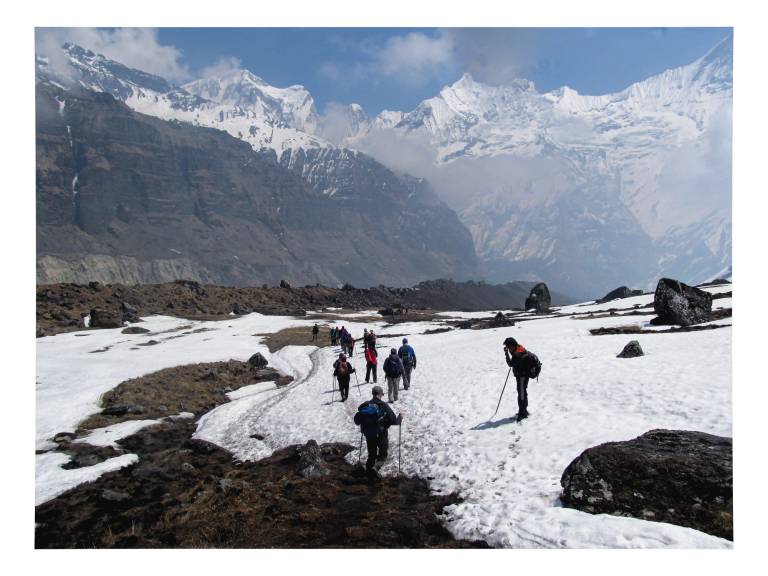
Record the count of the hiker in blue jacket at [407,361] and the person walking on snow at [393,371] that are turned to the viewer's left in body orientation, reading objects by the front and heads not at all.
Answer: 0

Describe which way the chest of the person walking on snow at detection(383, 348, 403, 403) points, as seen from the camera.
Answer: away from the camera

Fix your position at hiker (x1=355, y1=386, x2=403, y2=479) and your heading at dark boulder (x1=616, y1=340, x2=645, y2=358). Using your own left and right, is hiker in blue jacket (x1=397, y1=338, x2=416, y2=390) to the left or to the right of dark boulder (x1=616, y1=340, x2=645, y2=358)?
left

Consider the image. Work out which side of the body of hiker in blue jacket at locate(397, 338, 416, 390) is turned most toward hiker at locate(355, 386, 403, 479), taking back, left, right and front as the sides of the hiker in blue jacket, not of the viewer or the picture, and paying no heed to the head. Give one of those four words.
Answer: back

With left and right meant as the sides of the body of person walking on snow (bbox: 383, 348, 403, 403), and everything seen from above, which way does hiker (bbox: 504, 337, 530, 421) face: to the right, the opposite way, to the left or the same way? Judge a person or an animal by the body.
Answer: to the left

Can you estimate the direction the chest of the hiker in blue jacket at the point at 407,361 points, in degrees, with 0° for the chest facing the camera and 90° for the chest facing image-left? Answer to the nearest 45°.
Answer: approximately 180°

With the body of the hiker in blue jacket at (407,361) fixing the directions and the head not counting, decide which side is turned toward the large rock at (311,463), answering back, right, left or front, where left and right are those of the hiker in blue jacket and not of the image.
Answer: back

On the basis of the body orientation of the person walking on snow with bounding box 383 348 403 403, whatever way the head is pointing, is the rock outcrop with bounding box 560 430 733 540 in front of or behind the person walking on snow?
behind

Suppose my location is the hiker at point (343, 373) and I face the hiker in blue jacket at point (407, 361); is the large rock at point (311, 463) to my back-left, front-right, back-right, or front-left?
back-right

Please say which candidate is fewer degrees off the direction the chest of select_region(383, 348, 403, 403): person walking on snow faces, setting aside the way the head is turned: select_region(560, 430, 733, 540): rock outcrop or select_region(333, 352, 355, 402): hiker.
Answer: the hiker

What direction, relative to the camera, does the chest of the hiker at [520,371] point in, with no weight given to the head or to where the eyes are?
to the viewer's left

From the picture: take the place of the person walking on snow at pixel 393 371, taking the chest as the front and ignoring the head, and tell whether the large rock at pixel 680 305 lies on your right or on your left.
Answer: on your right

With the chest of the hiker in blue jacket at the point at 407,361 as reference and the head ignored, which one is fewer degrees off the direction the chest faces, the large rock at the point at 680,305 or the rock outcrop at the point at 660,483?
the large rock

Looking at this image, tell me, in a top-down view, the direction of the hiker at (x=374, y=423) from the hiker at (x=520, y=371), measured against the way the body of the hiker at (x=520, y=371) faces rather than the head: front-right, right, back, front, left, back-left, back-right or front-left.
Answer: front-left
